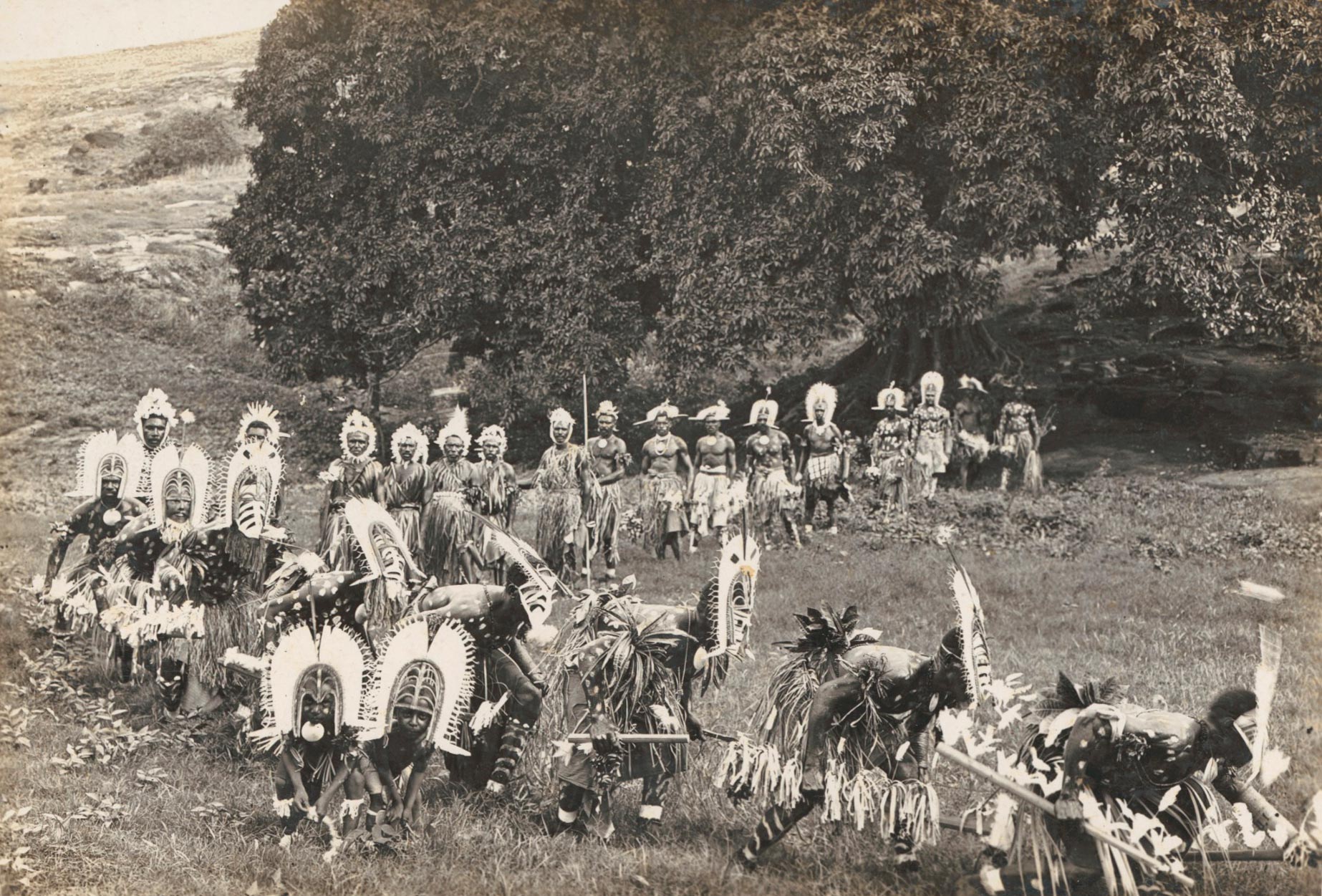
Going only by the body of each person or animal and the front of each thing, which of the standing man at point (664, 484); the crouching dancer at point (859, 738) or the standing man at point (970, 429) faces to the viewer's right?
the crouching dancer

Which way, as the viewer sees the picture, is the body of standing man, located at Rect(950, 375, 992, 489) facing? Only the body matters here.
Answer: toward the camera

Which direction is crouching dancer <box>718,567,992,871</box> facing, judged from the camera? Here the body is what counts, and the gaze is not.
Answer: to the viewer's right

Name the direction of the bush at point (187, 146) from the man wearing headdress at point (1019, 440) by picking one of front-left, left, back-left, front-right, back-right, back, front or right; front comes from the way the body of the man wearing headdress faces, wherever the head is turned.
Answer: right

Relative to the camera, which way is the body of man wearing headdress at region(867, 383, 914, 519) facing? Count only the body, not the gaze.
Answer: toward the camera

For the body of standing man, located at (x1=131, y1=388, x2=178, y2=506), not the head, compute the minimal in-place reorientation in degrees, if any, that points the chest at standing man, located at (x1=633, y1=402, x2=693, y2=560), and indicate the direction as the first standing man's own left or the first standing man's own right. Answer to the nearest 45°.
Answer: approximately 135° to the first standing man's own left

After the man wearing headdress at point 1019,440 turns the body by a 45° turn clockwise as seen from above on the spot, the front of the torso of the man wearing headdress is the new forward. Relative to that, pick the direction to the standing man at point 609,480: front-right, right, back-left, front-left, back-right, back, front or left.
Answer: front

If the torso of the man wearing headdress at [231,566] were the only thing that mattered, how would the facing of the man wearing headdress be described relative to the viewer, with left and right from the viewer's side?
facing the viewer and to the right of the viewer

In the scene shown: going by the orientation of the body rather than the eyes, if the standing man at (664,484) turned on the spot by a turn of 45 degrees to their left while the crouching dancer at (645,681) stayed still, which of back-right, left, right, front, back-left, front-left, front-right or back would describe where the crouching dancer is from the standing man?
front-right

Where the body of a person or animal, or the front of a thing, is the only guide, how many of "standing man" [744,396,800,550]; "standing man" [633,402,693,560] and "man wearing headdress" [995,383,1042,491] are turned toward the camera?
3

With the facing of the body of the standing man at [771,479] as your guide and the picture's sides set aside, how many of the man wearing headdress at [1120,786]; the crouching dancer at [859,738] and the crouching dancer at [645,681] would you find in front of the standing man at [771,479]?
3

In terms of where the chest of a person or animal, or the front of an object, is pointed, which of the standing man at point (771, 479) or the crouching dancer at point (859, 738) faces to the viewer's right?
the crouching dancer

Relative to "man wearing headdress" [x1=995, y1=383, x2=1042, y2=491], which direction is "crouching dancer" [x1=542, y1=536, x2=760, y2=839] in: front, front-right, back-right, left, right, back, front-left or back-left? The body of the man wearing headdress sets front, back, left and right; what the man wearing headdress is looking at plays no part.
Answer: front

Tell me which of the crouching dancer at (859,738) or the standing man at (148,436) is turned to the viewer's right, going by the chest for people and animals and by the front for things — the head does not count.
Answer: the crouching dancer
